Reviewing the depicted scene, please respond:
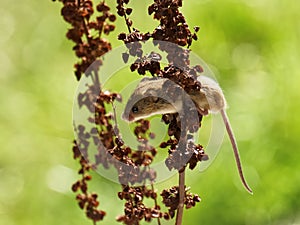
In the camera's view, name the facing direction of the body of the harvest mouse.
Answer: to the viewer's left
